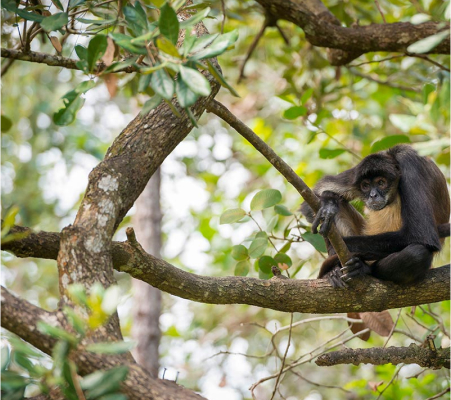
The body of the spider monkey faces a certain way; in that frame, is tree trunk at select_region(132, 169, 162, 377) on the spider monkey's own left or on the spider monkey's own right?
on the spider monkey's own right

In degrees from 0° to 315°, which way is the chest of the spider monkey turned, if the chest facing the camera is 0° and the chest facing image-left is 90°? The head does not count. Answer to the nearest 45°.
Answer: approximately 45°

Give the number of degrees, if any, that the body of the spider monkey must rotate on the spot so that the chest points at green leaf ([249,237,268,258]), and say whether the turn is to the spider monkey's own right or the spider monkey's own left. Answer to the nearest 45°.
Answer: approximately 45° to the spider monkey's own right

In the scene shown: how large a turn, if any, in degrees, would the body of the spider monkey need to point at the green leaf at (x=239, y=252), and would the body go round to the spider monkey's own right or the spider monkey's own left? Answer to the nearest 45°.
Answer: approximately 45° to the spider monkey's own right
